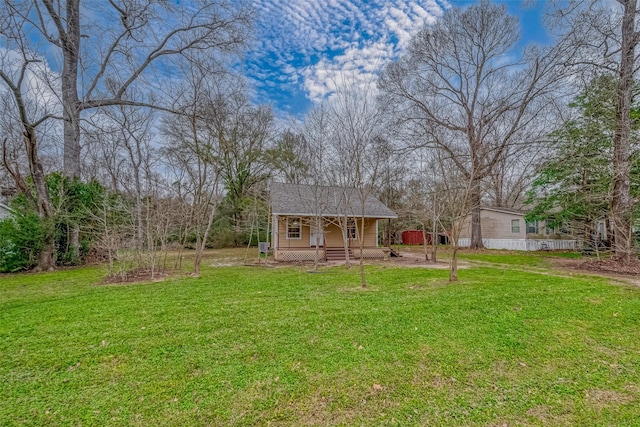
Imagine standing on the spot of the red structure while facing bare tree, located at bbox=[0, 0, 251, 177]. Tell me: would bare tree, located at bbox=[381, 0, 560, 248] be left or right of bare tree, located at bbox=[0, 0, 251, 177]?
left

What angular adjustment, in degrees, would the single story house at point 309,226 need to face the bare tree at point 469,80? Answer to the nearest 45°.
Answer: approximately 90° to its left

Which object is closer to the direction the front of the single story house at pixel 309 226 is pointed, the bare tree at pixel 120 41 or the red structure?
the bare tree

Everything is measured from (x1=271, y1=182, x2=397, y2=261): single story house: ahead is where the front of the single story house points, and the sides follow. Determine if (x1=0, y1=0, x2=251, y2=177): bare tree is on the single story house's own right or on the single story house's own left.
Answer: on the single story house's own right

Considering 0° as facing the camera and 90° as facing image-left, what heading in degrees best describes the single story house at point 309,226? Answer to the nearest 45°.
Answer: approximately 0°

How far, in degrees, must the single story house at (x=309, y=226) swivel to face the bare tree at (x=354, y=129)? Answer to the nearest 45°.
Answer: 0° — it already faces it

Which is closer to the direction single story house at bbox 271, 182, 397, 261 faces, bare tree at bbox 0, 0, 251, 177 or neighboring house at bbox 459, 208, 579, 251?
the bare tree

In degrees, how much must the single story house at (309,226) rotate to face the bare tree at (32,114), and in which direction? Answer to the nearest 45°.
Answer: approximately 45° to its right

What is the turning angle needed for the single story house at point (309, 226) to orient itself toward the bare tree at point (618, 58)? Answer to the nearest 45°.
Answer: approximately 45° to its left

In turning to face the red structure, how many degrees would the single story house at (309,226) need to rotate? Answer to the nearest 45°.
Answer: approximately 135° to its left

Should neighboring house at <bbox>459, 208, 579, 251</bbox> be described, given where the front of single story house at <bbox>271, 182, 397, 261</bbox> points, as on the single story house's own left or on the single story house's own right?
on the single story house's own left
